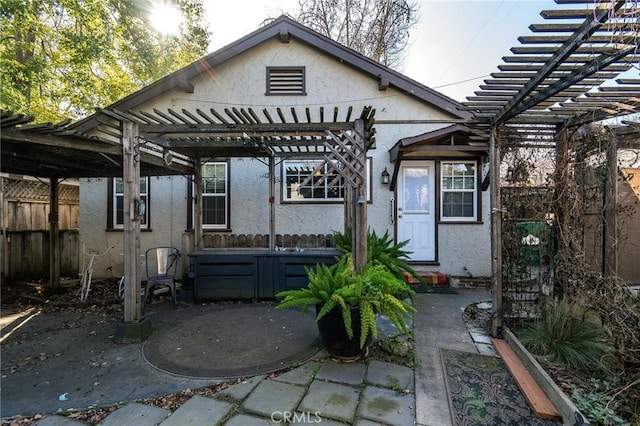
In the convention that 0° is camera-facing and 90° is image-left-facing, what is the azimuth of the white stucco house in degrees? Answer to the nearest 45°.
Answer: approximately 0°

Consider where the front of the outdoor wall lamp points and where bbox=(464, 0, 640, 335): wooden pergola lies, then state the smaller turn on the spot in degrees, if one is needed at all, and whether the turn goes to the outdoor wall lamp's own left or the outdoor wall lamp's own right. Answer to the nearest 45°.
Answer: approximately 45° to the outdoor wall lamp's own left

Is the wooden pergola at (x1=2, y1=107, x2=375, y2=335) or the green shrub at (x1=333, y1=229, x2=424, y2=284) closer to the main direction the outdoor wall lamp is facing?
the green shrub

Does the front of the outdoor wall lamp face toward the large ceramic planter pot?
yes

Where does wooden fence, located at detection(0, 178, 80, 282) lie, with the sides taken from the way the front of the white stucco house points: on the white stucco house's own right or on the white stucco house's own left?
on the white stucco house's own right

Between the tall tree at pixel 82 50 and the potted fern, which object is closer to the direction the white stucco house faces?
the potted fern

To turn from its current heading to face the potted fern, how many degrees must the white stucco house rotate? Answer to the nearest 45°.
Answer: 0° — it already faces it
